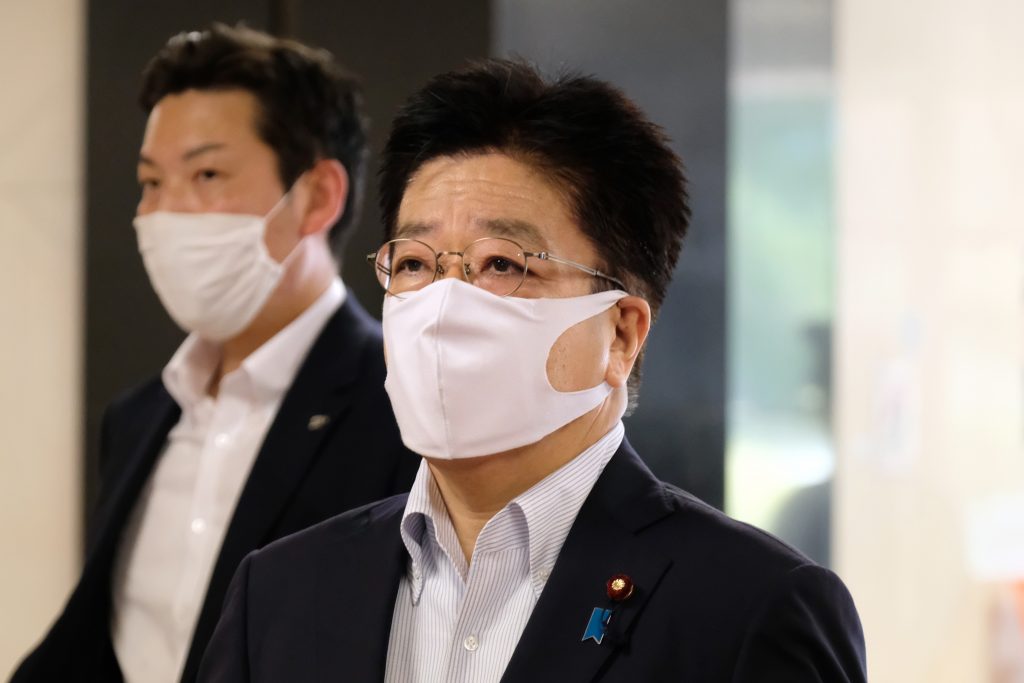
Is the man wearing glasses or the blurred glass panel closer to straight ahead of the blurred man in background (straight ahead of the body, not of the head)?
the man wearing glasses

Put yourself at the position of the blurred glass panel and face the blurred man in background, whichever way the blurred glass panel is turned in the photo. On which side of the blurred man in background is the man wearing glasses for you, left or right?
left

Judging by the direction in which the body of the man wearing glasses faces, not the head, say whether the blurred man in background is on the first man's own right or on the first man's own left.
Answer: on the first man's own right

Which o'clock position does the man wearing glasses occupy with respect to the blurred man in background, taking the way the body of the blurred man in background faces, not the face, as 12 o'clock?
The man wearing glasses is roughly at 10 o'clock from the blurred man in background.

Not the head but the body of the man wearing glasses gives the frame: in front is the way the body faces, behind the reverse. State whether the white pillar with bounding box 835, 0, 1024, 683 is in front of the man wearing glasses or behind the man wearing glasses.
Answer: behind

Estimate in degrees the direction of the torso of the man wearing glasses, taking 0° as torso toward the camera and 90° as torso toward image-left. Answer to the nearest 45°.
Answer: approximately 45°

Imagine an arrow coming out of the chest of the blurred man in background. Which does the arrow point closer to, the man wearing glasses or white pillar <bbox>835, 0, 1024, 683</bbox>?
the man wearing glasses
